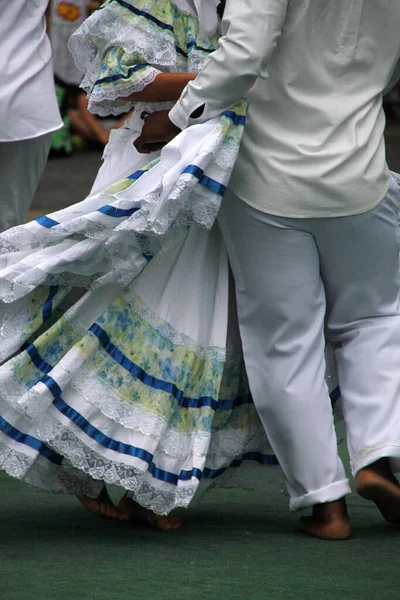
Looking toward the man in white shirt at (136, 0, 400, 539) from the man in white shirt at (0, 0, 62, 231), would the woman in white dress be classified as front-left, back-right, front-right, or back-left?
front-right

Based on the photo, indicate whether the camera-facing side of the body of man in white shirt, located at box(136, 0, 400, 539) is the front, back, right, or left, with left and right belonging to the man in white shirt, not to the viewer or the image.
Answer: back

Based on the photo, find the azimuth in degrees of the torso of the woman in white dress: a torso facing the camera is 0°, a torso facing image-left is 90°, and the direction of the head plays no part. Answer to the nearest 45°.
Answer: approximately 315°

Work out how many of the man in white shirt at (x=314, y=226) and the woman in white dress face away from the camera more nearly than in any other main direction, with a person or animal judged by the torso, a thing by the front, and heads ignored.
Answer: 1

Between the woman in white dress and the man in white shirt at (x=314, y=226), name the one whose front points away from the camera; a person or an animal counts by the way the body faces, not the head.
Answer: the man in white shirt

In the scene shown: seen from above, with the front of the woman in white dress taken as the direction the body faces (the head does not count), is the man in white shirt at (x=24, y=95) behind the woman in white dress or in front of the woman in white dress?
behind

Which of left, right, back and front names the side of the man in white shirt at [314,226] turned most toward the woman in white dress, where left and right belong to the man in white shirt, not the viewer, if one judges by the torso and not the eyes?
left
